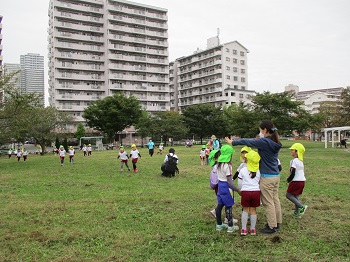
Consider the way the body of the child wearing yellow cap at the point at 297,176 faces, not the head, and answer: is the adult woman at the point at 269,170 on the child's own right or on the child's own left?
on the child's own left

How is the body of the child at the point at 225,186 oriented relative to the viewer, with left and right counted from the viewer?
facing away from the viewer and to the right of the viewer

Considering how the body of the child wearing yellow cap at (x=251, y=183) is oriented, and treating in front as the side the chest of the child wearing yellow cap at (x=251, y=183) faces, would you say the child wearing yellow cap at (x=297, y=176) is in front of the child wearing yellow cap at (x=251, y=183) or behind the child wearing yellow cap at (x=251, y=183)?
in front

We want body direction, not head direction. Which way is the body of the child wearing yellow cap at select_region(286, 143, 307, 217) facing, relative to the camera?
to the viewer's left

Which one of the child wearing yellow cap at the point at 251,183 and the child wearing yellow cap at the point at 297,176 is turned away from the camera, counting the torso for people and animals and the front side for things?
the child wearing yellow cap at the point at 251,183

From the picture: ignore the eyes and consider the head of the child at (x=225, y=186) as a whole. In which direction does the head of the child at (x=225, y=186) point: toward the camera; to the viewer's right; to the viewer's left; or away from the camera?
away from the camera

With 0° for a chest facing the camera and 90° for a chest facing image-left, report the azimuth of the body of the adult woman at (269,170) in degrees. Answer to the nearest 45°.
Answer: approximately 90°

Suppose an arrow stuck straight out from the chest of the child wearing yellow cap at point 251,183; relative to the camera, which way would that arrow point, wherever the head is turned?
away from the camera
